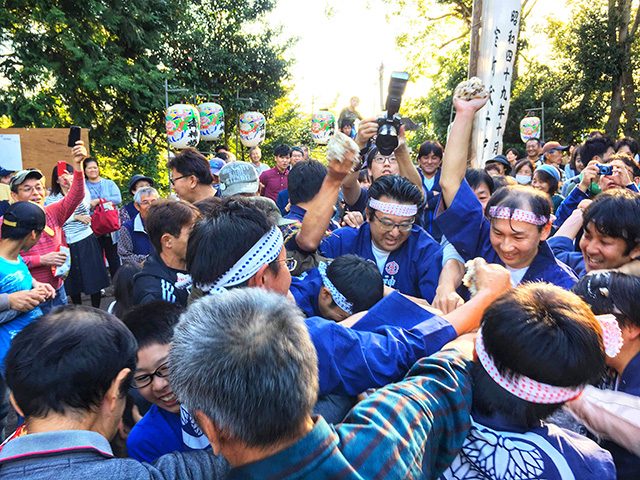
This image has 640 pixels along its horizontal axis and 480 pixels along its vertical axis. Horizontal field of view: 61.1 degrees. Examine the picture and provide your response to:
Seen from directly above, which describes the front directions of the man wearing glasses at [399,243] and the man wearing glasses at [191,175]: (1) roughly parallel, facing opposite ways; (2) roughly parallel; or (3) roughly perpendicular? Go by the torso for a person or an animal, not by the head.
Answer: roughly perpendicular

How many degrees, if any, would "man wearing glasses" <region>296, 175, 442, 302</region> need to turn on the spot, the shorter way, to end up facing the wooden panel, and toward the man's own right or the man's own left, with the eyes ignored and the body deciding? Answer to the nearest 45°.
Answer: approximately 135° to the man's own right

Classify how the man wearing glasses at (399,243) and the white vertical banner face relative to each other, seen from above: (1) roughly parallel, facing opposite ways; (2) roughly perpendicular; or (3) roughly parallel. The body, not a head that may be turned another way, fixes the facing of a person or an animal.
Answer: roughly parallel

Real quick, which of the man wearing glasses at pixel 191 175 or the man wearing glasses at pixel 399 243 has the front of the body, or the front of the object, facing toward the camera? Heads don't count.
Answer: the man wearing glasses at pixel 399 243

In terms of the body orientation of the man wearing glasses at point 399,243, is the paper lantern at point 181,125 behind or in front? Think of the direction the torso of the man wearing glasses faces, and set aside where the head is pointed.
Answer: behind

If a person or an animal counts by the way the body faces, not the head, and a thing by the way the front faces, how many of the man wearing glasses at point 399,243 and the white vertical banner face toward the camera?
2

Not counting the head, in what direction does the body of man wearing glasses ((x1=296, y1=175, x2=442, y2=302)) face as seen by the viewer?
toward the camera

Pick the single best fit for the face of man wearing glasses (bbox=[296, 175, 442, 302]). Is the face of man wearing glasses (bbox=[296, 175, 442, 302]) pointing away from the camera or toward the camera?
toward the camera

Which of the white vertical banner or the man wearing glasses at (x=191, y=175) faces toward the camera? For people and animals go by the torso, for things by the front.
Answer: the white vertical banner

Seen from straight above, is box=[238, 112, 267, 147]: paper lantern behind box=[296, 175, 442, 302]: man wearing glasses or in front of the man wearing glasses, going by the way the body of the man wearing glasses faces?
behind

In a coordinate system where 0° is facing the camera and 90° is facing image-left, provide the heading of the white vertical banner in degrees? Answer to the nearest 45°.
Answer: approximately 0°
